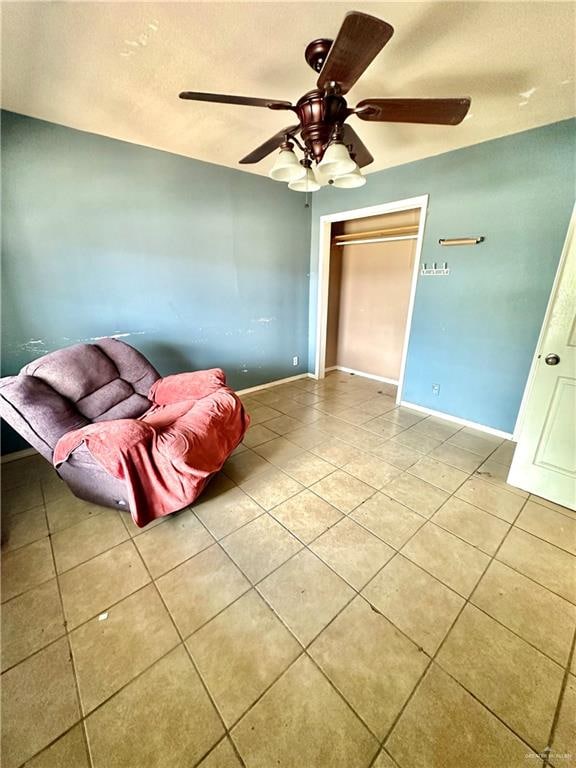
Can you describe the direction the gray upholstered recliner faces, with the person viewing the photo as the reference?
facing the viewer and to the right of the viewer

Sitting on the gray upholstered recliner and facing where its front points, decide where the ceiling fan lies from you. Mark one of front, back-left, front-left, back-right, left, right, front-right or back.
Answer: front

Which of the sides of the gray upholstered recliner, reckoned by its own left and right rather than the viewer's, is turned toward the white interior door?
front
